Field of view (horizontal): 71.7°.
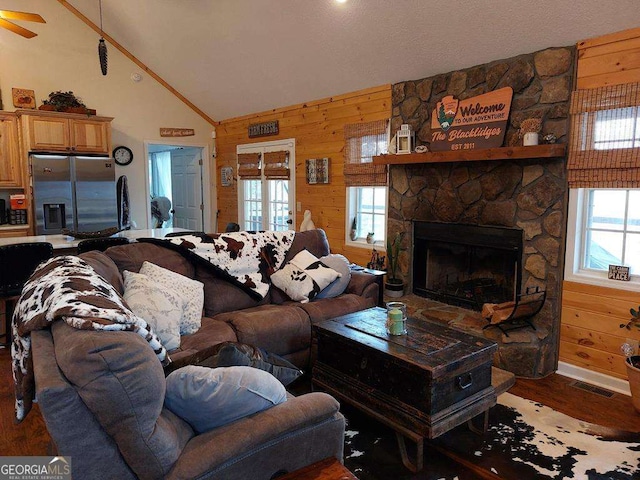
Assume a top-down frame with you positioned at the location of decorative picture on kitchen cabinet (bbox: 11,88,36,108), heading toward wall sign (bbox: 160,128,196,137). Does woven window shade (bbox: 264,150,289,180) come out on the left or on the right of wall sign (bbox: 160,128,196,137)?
right

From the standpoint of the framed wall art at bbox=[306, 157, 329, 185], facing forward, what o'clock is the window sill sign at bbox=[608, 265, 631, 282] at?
The window sill sign is roughly at 9 o'clock from the framed wall art.

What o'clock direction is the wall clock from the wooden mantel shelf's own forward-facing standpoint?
The wall clock is roughly at 2 o'clock from the wooden mantel shelf.

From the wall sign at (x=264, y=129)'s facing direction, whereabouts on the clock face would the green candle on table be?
The green candle on table is roughly at 10 o'clock from the wall sign.

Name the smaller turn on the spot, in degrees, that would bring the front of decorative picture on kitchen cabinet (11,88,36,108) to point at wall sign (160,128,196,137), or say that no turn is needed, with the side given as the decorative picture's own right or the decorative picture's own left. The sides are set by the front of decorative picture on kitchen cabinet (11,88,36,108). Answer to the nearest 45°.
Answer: approximately 90° to the decorative picture's own left

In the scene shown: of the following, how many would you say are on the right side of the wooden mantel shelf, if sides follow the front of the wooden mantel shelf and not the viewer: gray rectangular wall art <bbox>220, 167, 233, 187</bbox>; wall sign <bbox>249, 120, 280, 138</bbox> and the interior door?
3

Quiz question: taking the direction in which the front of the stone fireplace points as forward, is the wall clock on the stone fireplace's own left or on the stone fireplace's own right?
on the stone fireplace's own right

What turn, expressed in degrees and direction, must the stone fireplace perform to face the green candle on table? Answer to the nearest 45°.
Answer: approximately 45° to its left

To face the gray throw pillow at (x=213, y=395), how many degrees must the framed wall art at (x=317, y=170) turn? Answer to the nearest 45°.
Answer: approximately 45° to its left

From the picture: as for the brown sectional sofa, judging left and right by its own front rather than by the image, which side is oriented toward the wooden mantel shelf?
left

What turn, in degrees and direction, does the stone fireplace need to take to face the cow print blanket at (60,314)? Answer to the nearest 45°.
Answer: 0° — it already faces it

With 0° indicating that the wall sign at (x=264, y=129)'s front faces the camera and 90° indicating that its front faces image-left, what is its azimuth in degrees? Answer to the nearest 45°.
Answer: approximately 45°

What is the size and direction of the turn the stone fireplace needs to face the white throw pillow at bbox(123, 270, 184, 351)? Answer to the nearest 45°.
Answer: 0° — it already faces it

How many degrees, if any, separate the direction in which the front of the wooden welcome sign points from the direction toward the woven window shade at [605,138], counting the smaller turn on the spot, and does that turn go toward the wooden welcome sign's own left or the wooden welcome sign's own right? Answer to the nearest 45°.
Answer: approximately 90° to the wooden welcome sign's own left

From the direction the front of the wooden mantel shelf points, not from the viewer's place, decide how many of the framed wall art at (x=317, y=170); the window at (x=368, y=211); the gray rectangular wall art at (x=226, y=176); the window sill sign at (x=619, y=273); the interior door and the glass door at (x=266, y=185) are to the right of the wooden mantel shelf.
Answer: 5

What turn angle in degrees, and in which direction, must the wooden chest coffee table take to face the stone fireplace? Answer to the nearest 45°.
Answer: approximately 180°
